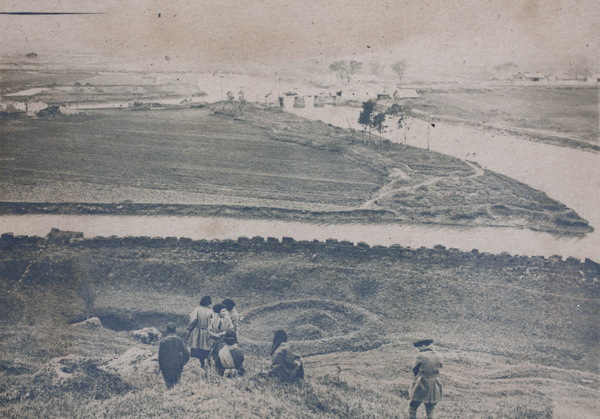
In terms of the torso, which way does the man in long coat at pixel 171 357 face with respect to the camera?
away from the camera

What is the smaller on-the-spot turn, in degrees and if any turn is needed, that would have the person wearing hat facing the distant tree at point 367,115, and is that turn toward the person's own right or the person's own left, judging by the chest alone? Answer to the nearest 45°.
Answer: approximately 45° to the person's own right

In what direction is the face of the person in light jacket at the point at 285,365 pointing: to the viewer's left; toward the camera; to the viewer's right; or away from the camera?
away from the camera
